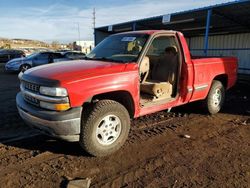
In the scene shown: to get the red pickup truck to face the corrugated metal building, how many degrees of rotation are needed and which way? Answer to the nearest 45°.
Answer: approximately 180°

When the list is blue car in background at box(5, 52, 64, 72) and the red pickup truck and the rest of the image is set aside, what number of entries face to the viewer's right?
0

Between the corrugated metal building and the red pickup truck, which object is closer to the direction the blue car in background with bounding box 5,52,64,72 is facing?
the red pickup truck

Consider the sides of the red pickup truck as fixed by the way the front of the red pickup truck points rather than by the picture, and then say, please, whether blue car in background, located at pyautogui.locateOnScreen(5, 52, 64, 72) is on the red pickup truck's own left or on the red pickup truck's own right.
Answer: on the red pickup truck's own right

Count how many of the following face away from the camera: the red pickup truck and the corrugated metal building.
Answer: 0

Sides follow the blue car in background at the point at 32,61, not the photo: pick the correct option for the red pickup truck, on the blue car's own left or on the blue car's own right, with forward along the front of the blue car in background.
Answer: on the blue car's own left

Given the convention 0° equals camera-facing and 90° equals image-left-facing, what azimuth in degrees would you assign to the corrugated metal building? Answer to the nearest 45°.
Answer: approximately 45°
